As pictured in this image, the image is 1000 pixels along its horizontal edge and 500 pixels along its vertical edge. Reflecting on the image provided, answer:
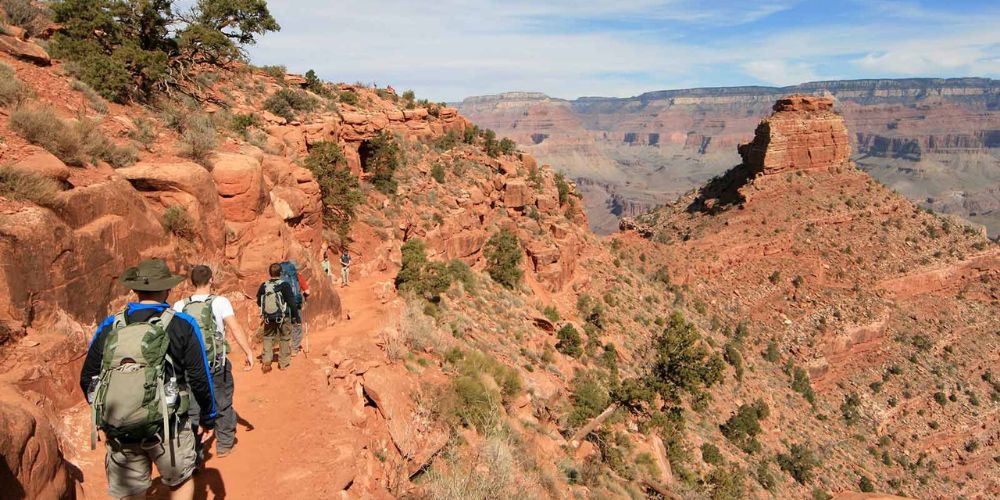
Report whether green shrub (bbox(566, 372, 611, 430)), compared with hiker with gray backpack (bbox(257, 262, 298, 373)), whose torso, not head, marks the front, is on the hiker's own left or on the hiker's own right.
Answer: on the hiker's own right

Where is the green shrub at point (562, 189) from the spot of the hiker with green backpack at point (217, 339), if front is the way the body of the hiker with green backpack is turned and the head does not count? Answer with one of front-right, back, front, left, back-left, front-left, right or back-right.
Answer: front-right

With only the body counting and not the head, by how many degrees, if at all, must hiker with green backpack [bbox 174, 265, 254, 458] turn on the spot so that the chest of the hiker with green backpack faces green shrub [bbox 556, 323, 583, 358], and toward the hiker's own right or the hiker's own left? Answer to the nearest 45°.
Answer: approximately 45° to the hiker's own right

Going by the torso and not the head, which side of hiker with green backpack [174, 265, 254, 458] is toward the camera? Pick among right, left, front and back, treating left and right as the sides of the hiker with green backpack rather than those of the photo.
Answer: back

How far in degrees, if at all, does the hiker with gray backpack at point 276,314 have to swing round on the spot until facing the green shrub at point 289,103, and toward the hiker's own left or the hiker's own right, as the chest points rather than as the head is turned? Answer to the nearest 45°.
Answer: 0° — they already face it

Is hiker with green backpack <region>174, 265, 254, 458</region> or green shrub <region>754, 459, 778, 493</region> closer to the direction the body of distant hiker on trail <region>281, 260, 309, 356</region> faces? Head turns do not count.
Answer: the green shrub

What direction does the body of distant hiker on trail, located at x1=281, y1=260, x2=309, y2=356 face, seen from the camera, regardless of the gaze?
away from the camera

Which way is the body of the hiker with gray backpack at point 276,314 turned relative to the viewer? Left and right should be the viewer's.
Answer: facing away from the viewer
